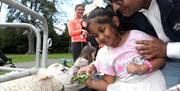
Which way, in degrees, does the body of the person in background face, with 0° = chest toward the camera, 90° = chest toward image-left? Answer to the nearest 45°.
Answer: approximately 315°

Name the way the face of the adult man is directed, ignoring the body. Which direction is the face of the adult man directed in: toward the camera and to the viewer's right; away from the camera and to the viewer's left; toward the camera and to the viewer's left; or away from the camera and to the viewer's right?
toward the camera and to the viewer's left

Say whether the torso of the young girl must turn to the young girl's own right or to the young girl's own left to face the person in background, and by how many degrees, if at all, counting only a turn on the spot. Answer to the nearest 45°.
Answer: approximately 135° to the young girl's own right

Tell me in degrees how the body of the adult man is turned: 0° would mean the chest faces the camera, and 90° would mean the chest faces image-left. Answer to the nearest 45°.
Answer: approximately 45°

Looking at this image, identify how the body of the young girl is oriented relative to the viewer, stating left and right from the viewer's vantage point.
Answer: facing the viewer and to the left of the viewer

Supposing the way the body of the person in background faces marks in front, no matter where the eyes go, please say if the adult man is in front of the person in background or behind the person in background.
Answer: in front

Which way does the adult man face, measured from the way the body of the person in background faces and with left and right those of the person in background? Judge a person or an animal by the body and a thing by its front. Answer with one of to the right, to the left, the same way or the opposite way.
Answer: to the right

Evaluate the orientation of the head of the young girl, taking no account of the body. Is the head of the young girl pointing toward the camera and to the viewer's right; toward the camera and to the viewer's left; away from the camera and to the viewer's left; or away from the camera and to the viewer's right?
toward the camera and to the viewer's left

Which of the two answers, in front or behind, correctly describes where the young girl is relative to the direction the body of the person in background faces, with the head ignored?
in front
